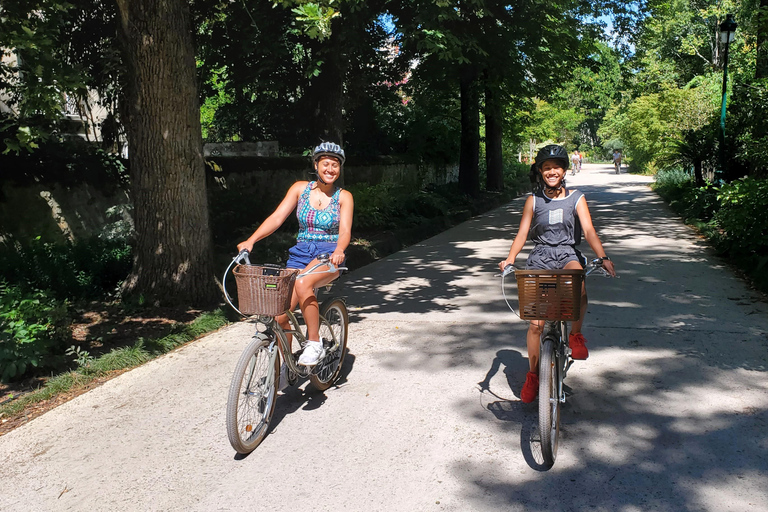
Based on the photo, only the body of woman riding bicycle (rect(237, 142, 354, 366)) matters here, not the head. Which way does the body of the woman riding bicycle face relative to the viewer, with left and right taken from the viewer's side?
facing the viewer and to the left of the viewer

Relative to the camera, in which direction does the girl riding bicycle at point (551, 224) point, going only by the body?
toward the camera

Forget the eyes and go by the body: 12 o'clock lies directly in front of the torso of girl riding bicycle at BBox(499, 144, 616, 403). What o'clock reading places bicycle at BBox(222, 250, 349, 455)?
The bicycle is roughly at 2 o'clock from the girl riding bicycle.

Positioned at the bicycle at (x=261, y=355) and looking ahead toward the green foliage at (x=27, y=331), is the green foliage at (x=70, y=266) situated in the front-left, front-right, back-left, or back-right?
front-right

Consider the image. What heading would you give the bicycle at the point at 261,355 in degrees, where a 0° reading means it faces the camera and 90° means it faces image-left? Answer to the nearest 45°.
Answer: approximately 45°

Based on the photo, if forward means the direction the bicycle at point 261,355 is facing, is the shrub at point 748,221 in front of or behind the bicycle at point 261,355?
behind

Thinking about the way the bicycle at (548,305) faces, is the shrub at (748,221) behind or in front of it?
behind

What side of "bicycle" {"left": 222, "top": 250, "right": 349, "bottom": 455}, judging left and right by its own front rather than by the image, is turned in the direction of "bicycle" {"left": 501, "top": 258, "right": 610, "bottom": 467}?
left

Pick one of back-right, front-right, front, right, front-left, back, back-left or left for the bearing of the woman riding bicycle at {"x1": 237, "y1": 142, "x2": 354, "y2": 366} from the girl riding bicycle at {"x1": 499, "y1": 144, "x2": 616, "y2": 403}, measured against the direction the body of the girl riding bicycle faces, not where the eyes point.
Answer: right

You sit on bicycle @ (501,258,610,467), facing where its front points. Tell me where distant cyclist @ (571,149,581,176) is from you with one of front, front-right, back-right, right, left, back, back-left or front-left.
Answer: back

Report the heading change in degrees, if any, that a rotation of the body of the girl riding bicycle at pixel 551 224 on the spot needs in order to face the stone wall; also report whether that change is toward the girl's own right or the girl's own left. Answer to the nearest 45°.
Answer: approximately 135° to the girl's own right

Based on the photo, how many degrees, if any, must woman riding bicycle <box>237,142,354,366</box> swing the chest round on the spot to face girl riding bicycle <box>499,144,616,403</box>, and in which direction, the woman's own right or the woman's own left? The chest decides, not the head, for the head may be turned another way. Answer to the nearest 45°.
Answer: approximately 90° to the woman's own left

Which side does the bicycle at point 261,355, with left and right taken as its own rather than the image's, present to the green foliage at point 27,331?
right

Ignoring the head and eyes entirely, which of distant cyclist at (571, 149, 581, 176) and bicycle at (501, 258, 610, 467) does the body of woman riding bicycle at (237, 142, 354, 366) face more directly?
the bicycle

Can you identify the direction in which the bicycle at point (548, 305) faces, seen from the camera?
facing the viewer

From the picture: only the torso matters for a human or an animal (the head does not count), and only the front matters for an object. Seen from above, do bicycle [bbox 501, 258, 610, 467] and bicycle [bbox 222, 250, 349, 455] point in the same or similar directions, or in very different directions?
same or similar directions

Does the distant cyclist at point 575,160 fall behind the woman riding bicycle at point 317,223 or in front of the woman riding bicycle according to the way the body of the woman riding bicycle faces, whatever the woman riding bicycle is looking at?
behind
